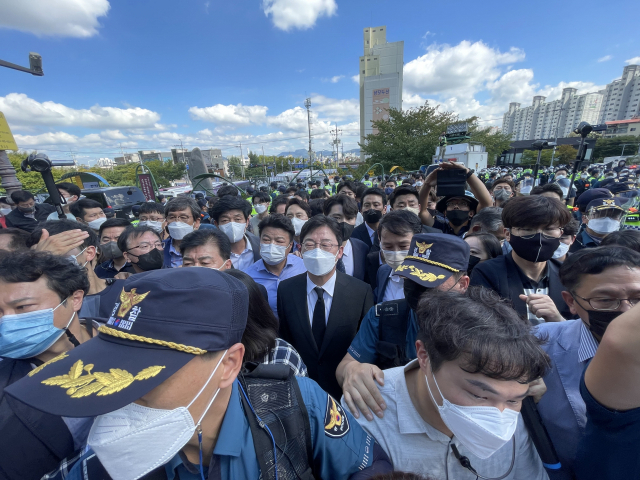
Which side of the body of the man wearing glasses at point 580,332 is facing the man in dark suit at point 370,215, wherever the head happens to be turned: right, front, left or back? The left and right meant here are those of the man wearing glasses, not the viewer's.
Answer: back

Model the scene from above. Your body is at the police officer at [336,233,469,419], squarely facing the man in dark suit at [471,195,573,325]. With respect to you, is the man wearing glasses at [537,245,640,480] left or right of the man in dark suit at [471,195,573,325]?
right

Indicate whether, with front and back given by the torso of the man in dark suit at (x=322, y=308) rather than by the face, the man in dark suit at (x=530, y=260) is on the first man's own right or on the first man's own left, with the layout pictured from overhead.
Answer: on the first man's own left

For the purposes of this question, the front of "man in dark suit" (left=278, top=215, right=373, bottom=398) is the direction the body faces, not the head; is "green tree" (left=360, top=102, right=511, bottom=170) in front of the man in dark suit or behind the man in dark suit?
behind

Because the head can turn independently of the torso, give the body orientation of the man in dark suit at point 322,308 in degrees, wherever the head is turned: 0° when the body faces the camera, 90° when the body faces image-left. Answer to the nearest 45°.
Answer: approximately 0°
